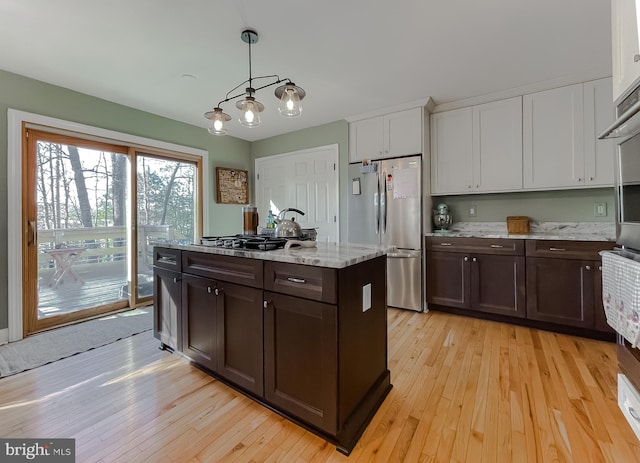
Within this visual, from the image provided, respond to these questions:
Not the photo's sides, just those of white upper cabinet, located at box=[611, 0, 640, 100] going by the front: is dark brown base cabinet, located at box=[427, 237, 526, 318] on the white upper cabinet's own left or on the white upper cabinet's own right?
on the white upper cabinet's own right

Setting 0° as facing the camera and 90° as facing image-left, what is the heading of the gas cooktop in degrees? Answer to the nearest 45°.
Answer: approximately 45°

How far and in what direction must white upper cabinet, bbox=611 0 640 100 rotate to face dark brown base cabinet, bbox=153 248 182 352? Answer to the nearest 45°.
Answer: approximately 45° to its left

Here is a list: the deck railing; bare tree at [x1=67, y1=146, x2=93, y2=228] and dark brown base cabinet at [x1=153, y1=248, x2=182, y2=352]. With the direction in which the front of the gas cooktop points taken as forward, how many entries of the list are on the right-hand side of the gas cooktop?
3

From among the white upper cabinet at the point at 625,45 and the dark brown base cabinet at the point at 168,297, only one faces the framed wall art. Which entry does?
the white upper cabinet

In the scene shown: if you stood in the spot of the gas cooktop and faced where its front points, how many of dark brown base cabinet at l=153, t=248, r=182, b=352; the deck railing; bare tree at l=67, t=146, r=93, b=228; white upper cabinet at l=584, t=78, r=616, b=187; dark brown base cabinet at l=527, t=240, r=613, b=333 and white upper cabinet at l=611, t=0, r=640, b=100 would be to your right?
3

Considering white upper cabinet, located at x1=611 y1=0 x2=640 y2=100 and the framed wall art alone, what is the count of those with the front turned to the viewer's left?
1

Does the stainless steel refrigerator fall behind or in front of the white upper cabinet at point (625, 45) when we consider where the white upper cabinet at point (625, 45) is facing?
in front

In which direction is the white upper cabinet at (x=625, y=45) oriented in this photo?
to the viewer's left

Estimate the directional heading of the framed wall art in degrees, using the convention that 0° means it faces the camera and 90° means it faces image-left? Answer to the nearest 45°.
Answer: approximately 315°

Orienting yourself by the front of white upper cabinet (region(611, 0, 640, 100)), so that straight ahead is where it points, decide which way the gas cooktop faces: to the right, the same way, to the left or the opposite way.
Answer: to the left
